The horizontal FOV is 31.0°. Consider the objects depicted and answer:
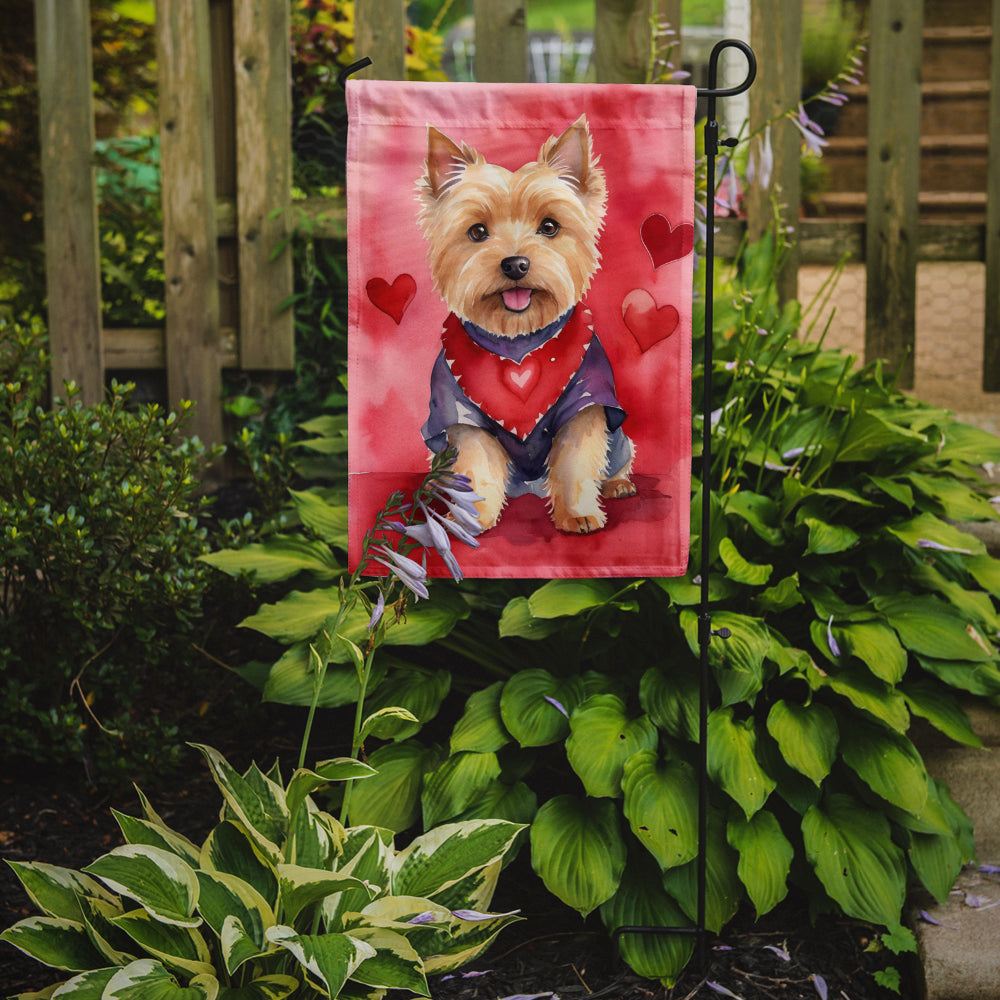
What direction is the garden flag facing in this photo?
toward the camera

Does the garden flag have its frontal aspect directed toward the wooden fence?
no
